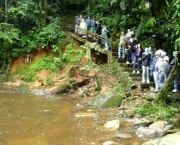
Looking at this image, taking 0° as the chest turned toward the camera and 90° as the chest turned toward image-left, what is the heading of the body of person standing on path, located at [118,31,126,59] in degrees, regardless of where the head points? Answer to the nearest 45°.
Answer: approximately 0°

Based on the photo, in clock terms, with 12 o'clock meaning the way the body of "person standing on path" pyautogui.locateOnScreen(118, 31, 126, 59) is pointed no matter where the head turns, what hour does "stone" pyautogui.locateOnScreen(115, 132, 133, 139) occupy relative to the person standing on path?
The stone is roughly at 12 o'clock from the person standing on path.

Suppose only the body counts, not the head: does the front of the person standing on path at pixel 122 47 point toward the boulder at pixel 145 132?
yes

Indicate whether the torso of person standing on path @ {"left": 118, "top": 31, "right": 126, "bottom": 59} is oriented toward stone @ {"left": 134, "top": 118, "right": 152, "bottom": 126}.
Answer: yes

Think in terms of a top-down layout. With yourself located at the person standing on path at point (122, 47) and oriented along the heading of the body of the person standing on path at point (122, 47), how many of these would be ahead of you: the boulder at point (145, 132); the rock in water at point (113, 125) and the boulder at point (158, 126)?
3

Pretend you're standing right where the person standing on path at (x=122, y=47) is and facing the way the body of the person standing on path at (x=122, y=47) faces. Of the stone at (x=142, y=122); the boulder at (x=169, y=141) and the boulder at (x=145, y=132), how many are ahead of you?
3

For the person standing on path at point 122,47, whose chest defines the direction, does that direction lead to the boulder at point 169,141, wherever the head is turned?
yes

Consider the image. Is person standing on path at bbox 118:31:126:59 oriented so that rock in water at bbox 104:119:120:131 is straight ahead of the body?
yes
